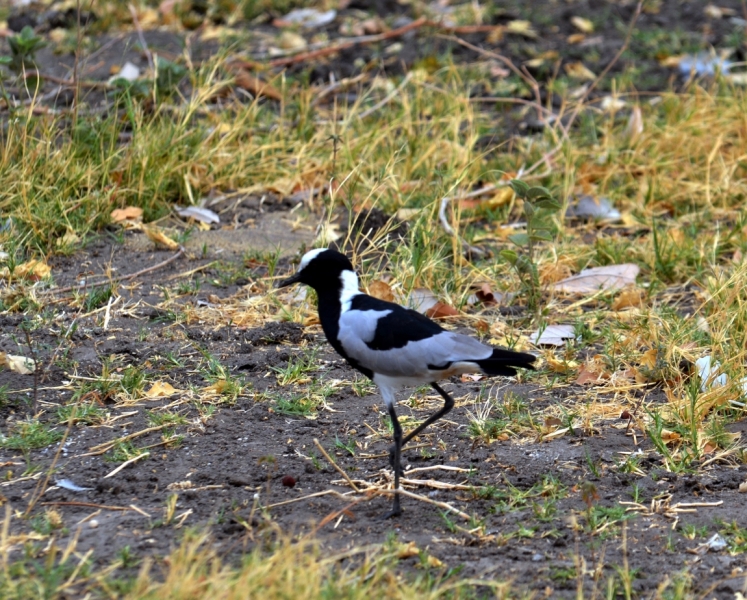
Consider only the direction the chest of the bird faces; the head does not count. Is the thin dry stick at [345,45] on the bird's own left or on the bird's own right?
on the bird's own right

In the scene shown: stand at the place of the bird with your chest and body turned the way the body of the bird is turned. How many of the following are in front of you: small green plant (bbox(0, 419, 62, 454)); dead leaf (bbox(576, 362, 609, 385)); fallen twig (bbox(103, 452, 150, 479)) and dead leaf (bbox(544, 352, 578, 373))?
2

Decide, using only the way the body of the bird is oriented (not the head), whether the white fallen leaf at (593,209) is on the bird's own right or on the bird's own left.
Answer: on the bird's own right

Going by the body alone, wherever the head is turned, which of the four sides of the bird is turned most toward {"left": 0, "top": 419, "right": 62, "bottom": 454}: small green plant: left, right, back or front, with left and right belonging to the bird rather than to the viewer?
front

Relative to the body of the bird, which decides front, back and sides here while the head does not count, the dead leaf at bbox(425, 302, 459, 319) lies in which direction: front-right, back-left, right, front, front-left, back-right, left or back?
right

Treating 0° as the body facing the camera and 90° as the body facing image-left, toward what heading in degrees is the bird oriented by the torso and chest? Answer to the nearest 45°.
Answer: approximately 90°

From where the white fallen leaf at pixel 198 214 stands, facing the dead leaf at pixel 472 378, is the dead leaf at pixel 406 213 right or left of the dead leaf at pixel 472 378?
left

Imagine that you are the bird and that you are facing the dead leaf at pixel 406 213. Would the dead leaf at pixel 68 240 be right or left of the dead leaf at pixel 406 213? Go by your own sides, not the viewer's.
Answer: left

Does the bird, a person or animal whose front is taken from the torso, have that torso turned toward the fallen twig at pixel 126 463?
yes

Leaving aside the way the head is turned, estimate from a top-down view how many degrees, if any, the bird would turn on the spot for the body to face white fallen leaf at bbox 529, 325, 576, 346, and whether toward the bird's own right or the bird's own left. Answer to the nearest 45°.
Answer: approximately 135° to the bird's own right

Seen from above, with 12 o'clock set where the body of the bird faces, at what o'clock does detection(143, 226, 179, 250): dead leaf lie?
The dead leaf is roughly at 2 o'clock from the bird.

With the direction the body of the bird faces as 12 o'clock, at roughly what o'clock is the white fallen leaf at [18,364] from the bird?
The white fallen leaf is roughly at 1 o'clock from the bird.

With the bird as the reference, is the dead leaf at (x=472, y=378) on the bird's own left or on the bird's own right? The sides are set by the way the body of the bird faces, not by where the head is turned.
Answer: on the bird's own right

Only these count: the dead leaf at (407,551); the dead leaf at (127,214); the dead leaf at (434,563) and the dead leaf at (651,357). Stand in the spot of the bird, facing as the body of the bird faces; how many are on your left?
2
